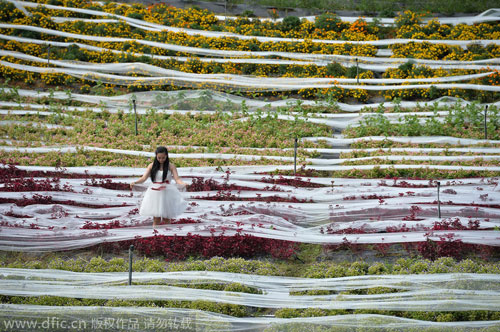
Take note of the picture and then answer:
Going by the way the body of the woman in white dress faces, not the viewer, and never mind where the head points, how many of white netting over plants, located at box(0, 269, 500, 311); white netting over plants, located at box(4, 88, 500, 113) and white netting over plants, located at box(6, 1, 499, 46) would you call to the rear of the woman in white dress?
2

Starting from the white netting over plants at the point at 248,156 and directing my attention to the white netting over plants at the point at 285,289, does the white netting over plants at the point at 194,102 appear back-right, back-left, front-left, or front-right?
back-right

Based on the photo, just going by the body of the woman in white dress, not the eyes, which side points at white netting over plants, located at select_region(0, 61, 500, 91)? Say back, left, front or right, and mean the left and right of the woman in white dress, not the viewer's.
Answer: back

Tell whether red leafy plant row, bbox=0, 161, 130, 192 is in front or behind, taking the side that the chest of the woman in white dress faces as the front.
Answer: behind

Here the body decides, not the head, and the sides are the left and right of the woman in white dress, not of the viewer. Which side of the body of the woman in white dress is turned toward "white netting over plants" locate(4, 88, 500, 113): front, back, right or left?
back

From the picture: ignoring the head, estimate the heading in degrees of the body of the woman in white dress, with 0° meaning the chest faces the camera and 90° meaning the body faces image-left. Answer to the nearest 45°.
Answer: approximately 0°

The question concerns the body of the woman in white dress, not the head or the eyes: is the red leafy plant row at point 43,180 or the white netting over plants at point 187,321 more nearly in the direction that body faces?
the white netting over plants

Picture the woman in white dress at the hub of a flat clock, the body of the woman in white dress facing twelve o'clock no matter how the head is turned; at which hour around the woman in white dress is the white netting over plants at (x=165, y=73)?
The white netting over plants is roughly at 6 o'clock from the woman in white dress.

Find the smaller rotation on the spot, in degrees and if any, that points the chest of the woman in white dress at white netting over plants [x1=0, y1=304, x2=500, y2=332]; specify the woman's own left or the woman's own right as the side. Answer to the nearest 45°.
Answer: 0° — they already face it
